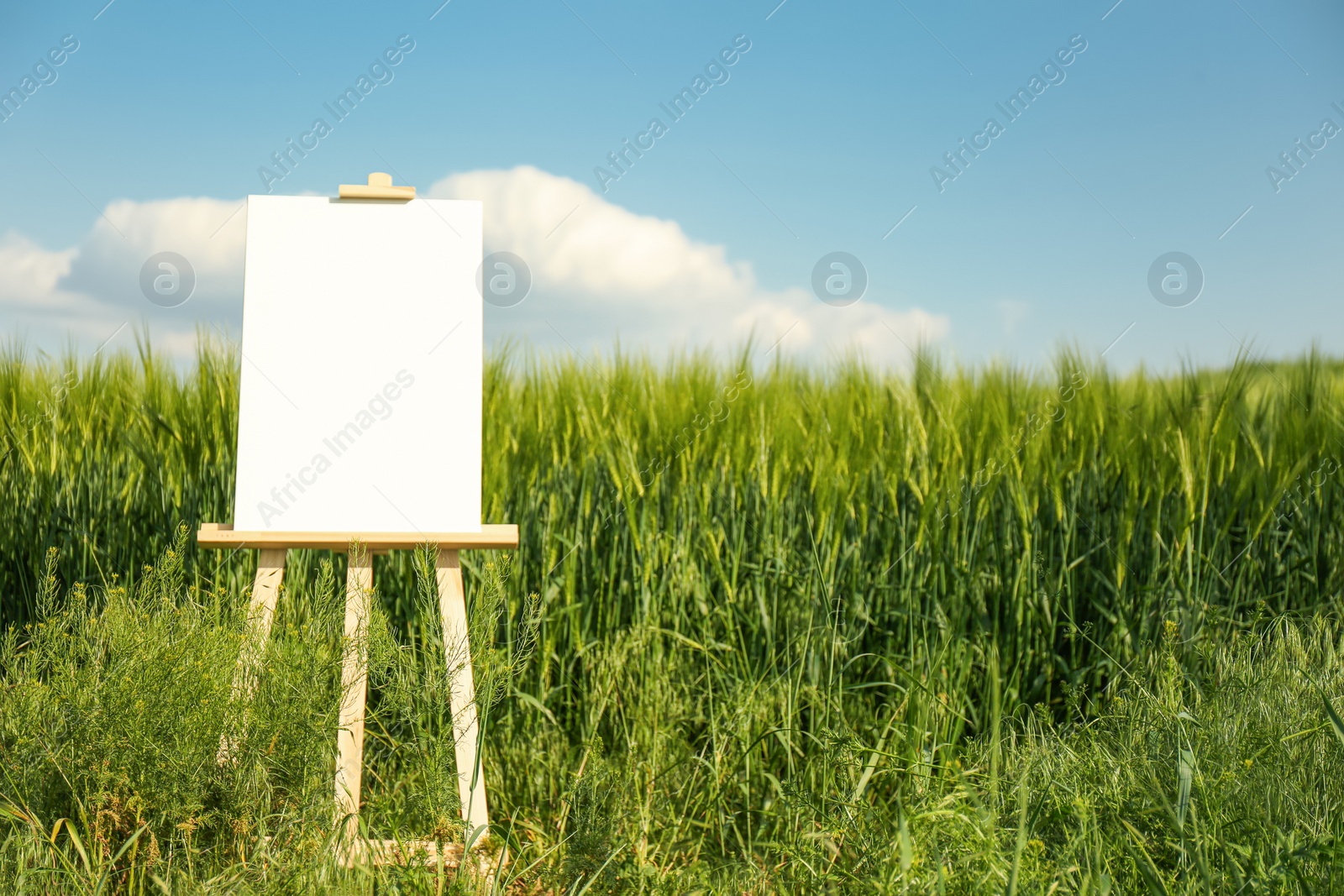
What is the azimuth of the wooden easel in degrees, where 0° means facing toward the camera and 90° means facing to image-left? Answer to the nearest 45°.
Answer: approximately 0°
